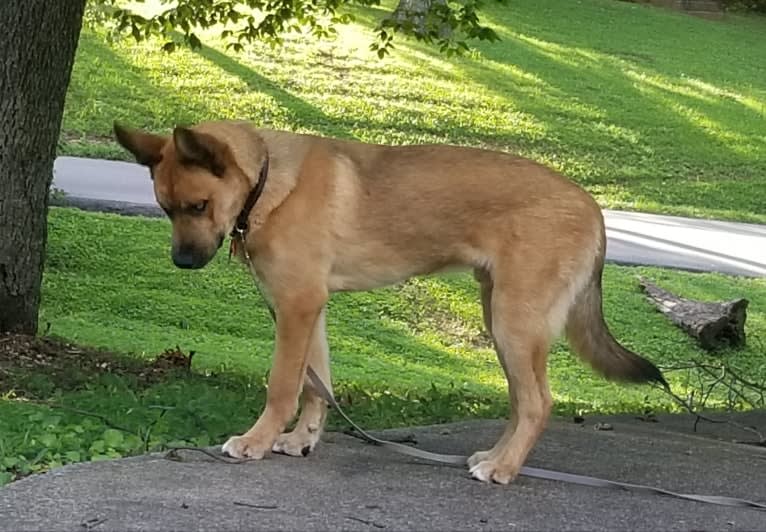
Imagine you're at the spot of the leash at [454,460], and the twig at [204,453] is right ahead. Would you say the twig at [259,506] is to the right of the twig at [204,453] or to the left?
left

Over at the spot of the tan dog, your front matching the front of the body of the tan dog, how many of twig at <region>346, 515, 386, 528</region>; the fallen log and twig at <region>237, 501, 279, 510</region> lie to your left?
2

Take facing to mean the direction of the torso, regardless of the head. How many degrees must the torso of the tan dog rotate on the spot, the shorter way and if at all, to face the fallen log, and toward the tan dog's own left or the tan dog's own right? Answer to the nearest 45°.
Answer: approximately 135° to the tan dog's own right

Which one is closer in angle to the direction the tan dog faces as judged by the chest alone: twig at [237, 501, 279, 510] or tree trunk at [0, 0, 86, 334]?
the tree trunk

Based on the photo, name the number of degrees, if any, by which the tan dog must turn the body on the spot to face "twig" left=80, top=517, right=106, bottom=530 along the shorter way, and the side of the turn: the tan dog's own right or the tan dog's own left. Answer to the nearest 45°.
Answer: approximately 45° to the tan dog's own left

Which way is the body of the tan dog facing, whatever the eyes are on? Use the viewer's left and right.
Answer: facing to the left of the viewer

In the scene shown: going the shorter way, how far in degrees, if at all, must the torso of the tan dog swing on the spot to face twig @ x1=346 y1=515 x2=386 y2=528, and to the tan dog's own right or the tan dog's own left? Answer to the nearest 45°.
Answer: approximately 90° to the tan dog's own left

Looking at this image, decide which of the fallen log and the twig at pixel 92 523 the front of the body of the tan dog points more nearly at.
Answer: the twig

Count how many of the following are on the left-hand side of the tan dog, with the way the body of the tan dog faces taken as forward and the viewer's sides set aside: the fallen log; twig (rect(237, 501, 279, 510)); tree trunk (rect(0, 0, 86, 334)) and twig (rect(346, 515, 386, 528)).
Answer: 2

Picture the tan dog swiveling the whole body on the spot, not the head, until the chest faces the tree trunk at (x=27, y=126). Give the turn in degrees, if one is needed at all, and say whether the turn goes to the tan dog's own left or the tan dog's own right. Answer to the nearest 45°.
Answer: approximately 45° to the tan dog's own right

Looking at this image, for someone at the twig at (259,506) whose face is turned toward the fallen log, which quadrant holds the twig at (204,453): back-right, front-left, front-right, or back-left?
front-left

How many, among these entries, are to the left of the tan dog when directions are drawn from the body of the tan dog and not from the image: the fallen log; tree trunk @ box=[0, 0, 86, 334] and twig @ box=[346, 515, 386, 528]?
1

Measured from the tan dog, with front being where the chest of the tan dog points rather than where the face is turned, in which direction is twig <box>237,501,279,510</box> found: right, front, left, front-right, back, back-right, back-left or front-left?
left
